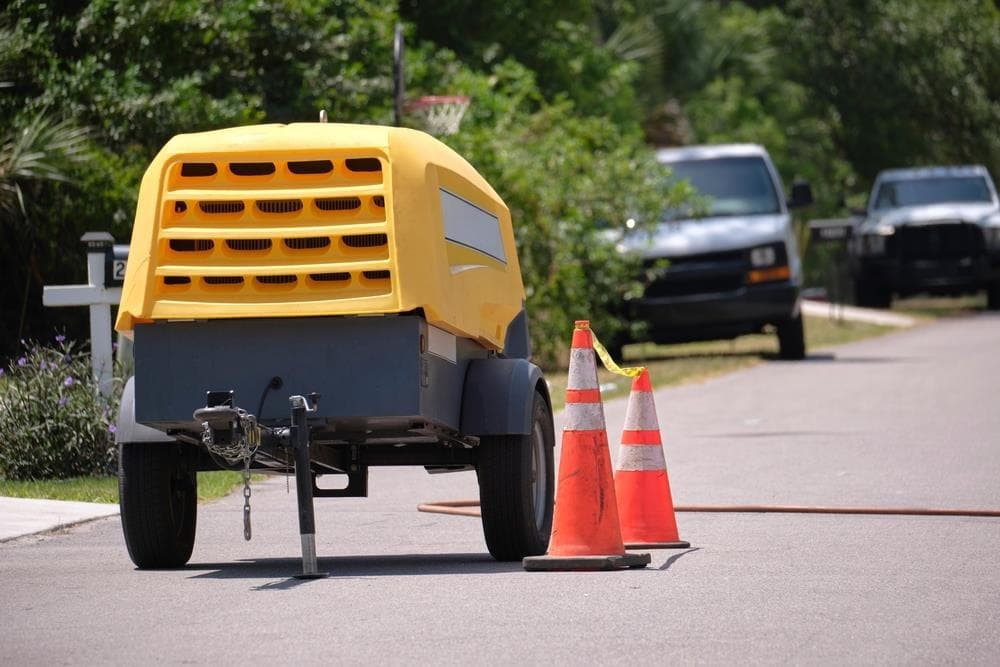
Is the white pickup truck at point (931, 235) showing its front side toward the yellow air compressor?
yes

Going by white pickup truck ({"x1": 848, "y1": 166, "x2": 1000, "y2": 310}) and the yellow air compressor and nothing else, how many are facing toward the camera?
2

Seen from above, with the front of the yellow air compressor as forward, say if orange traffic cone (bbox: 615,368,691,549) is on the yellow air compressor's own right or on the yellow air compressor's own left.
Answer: on the yellow air compressor's own left

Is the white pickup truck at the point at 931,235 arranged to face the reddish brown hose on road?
yes

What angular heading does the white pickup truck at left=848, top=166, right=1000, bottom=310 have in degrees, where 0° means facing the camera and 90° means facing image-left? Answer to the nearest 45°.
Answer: approximately 0°

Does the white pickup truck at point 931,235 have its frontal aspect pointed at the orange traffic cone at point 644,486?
yes

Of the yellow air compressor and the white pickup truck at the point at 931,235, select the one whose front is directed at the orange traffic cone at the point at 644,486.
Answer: the white pickup truck

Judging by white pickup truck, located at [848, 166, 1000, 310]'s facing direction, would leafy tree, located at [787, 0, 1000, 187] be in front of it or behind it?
behind

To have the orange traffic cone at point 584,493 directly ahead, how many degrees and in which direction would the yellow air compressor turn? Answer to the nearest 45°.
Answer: approximately 90° to its left

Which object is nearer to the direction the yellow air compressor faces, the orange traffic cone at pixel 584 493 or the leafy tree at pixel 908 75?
the orange traffic cone

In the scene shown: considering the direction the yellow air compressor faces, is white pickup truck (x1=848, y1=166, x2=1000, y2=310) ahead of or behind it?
behind
